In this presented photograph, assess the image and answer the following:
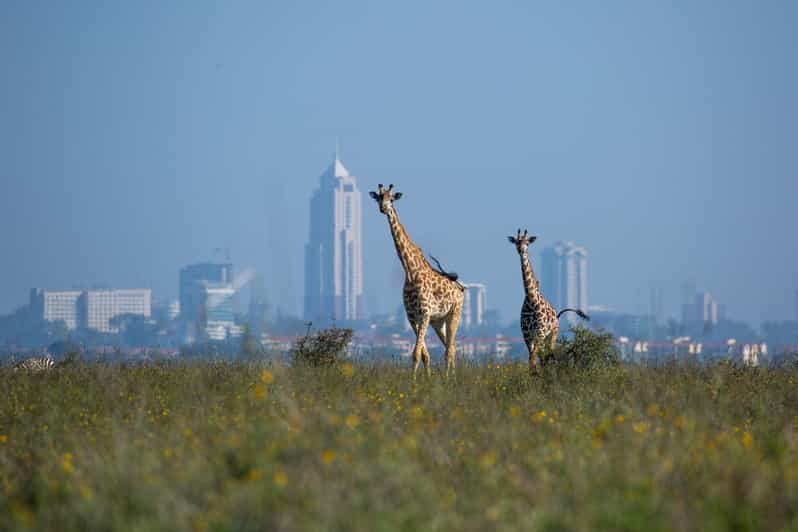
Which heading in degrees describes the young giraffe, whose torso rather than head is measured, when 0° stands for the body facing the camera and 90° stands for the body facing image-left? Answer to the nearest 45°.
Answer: approximately 45°

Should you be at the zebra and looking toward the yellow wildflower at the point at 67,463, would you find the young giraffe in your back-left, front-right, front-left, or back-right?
front-left

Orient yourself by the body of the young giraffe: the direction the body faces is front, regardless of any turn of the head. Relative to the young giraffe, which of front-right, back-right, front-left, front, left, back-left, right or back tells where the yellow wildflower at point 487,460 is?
front-left

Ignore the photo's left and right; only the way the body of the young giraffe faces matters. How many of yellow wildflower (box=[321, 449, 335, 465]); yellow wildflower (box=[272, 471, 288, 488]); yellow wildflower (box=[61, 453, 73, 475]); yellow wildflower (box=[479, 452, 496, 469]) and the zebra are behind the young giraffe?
0

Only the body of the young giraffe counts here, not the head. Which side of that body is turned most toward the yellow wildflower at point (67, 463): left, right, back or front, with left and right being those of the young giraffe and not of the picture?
front

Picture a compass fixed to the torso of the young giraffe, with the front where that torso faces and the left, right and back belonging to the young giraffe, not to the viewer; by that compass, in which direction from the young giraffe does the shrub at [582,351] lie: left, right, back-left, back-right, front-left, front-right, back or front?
left

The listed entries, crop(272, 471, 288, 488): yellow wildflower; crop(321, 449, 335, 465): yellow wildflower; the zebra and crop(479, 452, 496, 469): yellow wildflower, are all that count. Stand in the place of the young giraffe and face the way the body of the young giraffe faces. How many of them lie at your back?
0

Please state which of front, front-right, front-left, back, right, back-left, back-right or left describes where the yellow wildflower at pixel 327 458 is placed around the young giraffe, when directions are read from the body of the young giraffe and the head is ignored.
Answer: front-left

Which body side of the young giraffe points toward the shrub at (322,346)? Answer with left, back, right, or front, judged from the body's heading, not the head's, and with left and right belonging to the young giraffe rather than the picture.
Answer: right

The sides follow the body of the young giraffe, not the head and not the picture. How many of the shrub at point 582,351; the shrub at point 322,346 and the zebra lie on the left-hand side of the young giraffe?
1

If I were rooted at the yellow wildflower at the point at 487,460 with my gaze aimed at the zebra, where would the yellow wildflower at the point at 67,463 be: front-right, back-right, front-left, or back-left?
front-left
